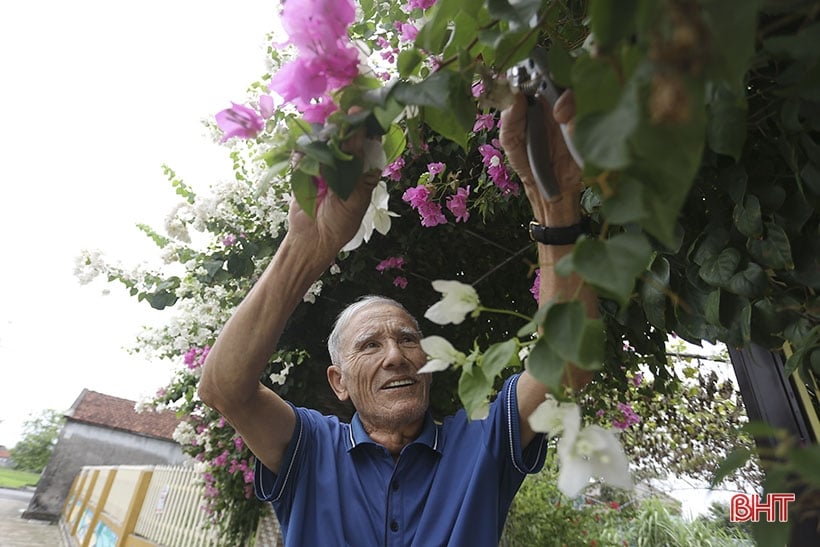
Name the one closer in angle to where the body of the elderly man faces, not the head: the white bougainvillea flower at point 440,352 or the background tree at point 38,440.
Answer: the white bougainvillea flower

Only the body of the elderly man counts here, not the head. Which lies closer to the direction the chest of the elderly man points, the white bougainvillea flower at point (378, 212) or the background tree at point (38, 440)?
the white bougainvillea flower

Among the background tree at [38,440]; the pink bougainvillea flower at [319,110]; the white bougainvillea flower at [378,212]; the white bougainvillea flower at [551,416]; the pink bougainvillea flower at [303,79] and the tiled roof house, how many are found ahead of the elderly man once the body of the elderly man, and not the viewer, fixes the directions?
4

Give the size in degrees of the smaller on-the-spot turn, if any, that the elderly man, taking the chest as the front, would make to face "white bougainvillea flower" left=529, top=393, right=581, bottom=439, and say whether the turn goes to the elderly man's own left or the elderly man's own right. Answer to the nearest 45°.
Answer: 0° — they already face it

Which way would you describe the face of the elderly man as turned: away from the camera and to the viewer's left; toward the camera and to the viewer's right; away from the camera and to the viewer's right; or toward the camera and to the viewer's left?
toward the camera and to the viewer's right

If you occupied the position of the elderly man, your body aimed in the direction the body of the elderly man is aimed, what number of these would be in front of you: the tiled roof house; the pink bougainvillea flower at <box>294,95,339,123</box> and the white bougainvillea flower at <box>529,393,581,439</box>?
2

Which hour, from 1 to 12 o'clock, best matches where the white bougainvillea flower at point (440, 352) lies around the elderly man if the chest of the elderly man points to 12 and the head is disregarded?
The white bougainvillea flower is roughly at 12 o'clock from the elderly man.

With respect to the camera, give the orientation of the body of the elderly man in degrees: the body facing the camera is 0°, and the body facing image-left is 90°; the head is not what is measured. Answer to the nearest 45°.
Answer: approximately 0°

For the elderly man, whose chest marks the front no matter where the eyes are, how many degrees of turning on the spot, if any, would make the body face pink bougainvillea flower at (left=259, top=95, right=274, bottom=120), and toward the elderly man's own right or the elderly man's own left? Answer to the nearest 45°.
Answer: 0° — they already face it

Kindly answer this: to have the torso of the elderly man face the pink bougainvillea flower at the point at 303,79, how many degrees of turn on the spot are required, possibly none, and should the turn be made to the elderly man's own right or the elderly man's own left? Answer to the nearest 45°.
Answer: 0° — they already face it

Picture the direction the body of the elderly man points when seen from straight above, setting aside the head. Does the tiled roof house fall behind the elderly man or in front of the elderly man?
behind
